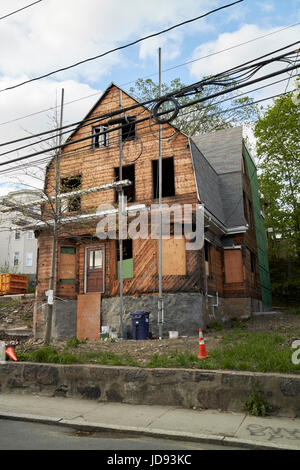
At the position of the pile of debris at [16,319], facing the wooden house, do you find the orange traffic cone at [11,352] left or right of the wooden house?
right

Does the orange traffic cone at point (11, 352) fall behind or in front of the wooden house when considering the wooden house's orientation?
in front

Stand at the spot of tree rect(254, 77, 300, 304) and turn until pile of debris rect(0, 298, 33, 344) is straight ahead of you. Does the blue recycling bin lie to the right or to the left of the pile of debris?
left

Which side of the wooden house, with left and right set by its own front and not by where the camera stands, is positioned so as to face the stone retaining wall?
front

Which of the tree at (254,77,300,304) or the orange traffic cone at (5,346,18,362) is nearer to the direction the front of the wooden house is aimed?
the orange traffic cone

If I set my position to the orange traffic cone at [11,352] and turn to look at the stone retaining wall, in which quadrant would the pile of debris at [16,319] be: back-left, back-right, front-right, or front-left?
back-left

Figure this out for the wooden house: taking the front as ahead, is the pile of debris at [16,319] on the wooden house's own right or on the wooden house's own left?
on the wooden house's own right

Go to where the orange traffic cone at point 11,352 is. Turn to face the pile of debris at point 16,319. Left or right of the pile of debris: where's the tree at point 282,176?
right

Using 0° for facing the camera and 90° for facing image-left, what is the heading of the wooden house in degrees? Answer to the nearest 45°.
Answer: approximately 0°

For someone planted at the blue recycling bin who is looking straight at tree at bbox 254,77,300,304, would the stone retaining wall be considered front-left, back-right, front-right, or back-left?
back-right

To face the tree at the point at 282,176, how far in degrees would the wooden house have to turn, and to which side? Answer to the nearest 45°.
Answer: approximately 135° to its left
